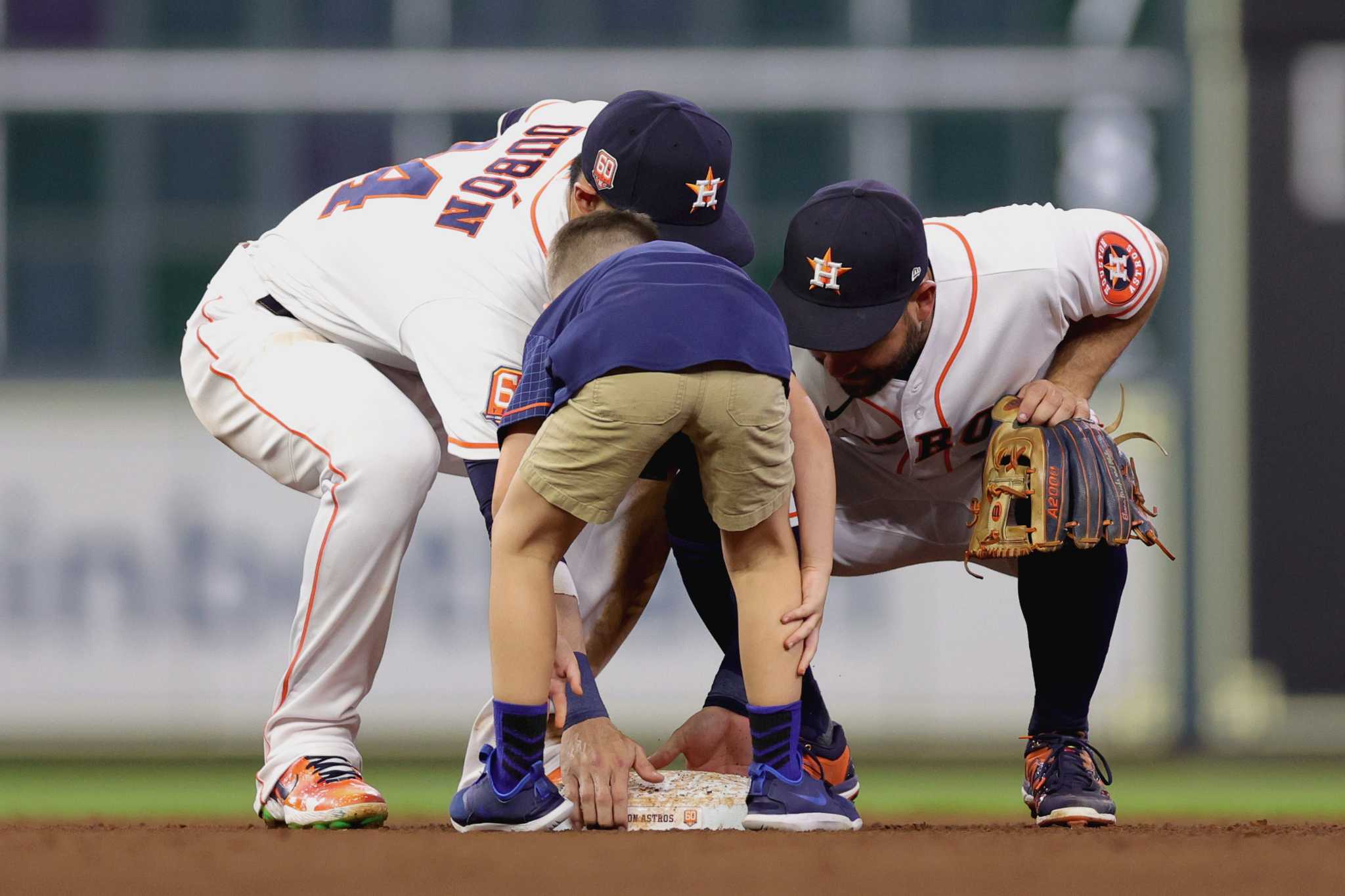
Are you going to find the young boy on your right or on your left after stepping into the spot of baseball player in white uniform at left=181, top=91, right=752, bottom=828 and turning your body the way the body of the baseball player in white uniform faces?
on your right

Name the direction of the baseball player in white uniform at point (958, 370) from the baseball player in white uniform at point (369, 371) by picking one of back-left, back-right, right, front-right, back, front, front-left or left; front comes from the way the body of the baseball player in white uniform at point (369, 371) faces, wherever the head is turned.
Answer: front

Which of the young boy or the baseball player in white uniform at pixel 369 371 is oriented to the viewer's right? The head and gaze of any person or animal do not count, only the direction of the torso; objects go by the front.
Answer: the baseball player in white uniform

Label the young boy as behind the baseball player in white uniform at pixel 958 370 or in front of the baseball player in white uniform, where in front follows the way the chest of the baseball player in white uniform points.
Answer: in front

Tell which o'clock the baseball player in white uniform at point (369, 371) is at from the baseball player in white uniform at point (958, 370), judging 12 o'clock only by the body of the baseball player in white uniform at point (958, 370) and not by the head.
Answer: the baseball player in white uniform at point (369, 371) is roughly at 1 o'clock from the baseball player in white uniform at point (958, 370).

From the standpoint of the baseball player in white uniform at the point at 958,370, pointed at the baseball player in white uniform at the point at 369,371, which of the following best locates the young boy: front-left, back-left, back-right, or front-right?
front-left

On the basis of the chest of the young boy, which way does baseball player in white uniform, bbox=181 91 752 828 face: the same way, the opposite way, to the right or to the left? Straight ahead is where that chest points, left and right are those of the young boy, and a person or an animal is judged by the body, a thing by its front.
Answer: to the right

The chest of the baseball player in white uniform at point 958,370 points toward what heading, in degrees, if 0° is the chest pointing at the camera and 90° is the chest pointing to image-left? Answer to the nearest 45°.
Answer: approximately 45°

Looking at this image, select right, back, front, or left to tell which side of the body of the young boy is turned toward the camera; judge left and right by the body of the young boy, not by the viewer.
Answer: back

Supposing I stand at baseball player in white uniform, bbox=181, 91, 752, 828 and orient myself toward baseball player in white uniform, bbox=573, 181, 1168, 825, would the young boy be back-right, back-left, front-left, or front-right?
front-right

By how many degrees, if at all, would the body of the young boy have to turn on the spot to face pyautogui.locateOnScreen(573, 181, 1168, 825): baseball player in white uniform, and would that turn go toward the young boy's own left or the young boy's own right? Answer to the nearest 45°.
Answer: approximately 45° to the young boy's own right

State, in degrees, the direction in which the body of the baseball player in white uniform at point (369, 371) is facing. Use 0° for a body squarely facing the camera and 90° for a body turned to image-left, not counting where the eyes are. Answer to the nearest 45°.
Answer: approximately 270°

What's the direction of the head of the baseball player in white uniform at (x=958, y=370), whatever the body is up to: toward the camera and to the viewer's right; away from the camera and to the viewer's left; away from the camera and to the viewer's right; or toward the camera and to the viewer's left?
toward the camera and to the viewer's left

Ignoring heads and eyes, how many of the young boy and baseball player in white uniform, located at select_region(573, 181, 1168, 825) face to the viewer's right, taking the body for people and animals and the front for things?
0
